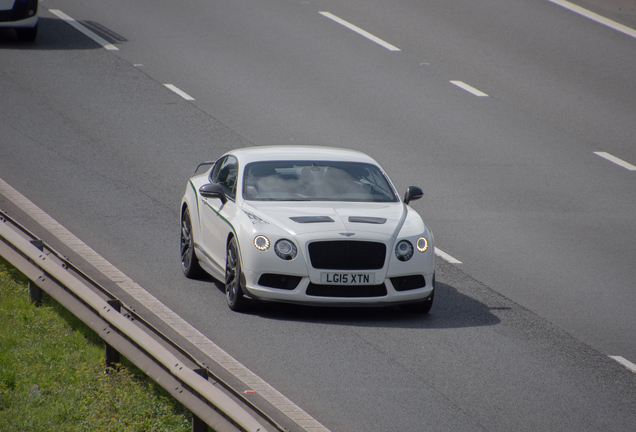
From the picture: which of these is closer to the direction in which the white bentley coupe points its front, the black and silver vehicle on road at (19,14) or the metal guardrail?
the metal guardrail

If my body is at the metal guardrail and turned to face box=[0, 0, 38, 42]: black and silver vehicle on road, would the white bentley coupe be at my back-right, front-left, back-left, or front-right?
front-right

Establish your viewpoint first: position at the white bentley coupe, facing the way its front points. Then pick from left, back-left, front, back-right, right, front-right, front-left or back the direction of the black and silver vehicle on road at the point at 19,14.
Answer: back-right

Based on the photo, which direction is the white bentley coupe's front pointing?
toward the camera
